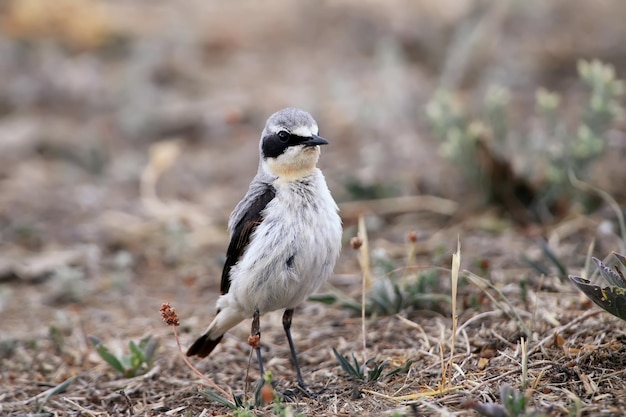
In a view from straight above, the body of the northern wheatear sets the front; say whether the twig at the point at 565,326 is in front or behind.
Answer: in front

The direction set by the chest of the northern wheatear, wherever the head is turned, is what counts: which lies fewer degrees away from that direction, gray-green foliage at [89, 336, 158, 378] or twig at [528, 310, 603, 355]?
the twig

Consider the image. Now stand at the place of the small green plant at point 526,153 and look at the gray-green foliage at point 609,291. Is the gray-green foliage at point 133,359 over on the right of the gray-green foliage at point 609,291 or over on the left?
right

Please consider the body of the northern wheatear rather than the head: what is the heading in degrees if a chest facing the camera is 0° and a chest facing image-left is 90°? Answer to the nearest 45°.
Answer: approximately 315°

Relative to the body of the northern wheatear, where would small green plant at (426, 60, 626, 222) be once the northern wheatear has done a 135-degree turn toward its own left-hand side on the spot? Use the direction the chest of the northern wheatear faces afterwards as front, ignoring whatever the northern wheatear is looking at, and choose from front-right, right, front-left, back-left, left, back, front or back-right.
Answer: front-right

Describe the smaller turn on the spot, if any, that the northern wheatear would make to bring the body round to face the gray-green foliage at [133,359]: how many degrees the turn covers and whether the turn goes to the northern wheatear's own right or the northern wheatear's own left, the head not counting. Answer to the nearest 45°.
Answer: approximately 135° to the northern wheatear's own right
